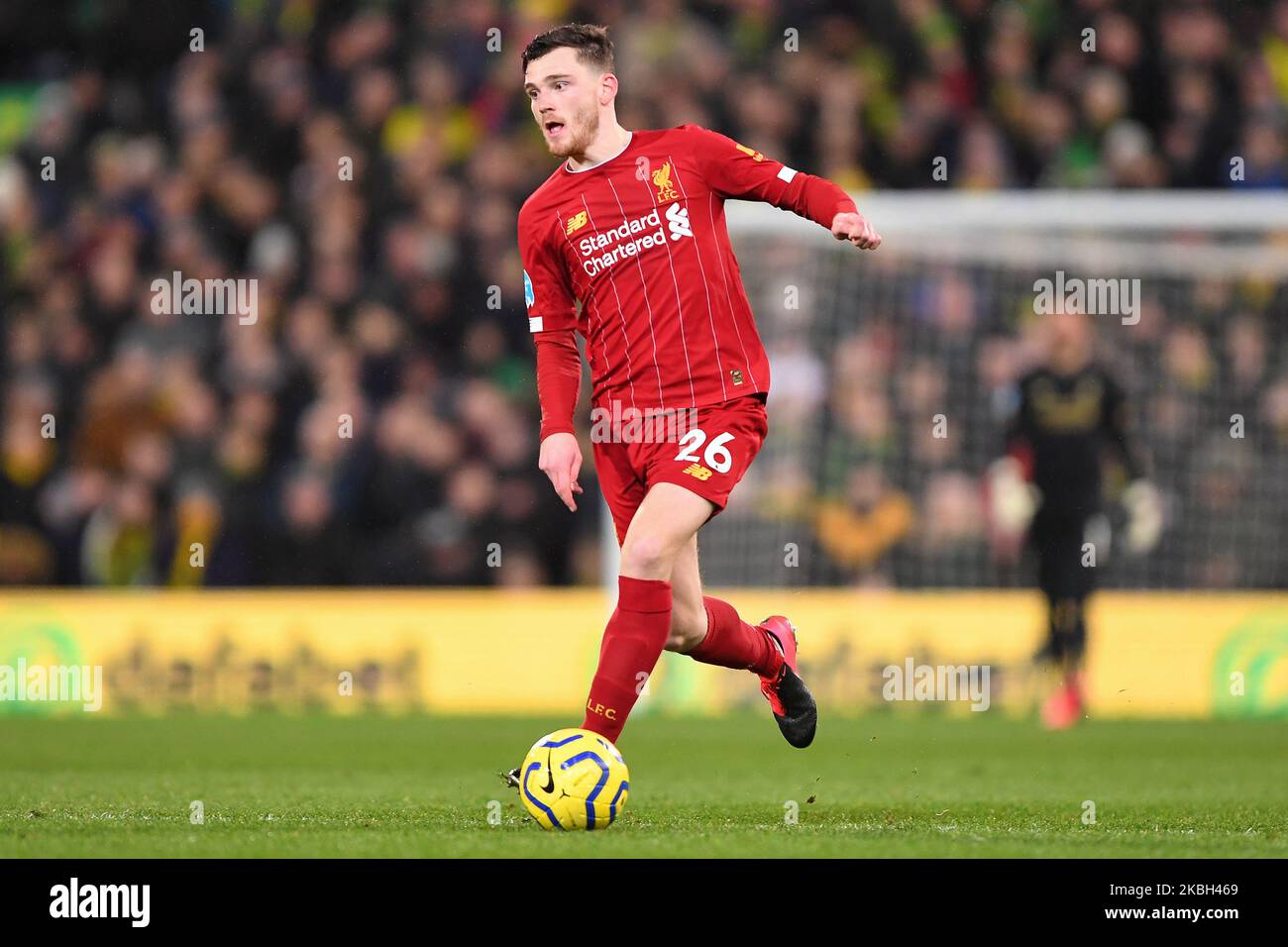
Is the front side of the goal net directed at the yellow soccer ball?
yes

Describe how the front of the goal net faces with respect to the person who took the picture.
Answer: facing the viewer

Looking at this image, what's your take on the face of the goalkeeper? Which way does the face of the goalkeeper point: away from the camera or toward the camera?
toward the camera

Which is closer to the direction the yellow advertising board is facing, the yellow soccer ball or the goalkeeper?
the yellow soccer ball

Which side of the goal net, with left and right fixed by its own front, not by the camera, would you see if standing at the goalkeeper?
front

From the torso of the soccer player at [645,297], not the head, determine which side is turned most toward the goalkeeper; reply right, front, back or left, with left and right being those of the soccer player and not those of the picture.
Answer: back

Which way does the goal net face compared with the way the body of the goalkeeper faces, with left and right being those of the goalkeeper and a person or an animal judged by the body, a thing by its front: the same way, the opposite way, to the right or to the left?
the same way

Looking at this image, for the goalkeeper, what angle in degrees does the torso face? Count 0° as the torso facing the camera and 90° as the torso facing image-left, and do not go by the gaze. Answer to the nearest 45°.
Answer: approximately 0°

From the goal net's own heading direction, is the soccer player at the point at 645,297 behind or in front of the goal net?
in front

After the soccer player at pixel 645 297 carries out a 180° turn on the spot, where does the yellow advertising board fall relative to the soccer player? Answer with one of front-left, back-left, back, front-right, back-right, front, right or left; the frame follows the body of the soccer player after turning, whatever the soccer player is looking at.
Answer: front-left

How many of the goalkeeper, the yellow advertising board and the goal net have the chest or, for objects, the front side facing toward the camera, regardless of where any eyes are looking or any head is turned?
3

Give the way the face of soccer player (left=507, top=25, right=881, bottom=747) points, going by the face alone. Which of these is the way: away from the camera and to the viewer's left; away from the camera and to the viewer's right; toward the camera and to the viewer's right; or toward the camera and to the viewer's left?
toward the camera and to the viewer's left

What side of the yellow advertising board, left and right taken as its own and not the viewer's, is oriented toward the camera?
front

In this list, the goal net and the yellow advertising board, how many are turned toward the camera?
2

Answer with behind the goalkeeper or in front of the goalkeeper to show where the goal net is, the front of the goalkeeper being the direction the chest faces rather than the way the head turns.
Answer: behind
